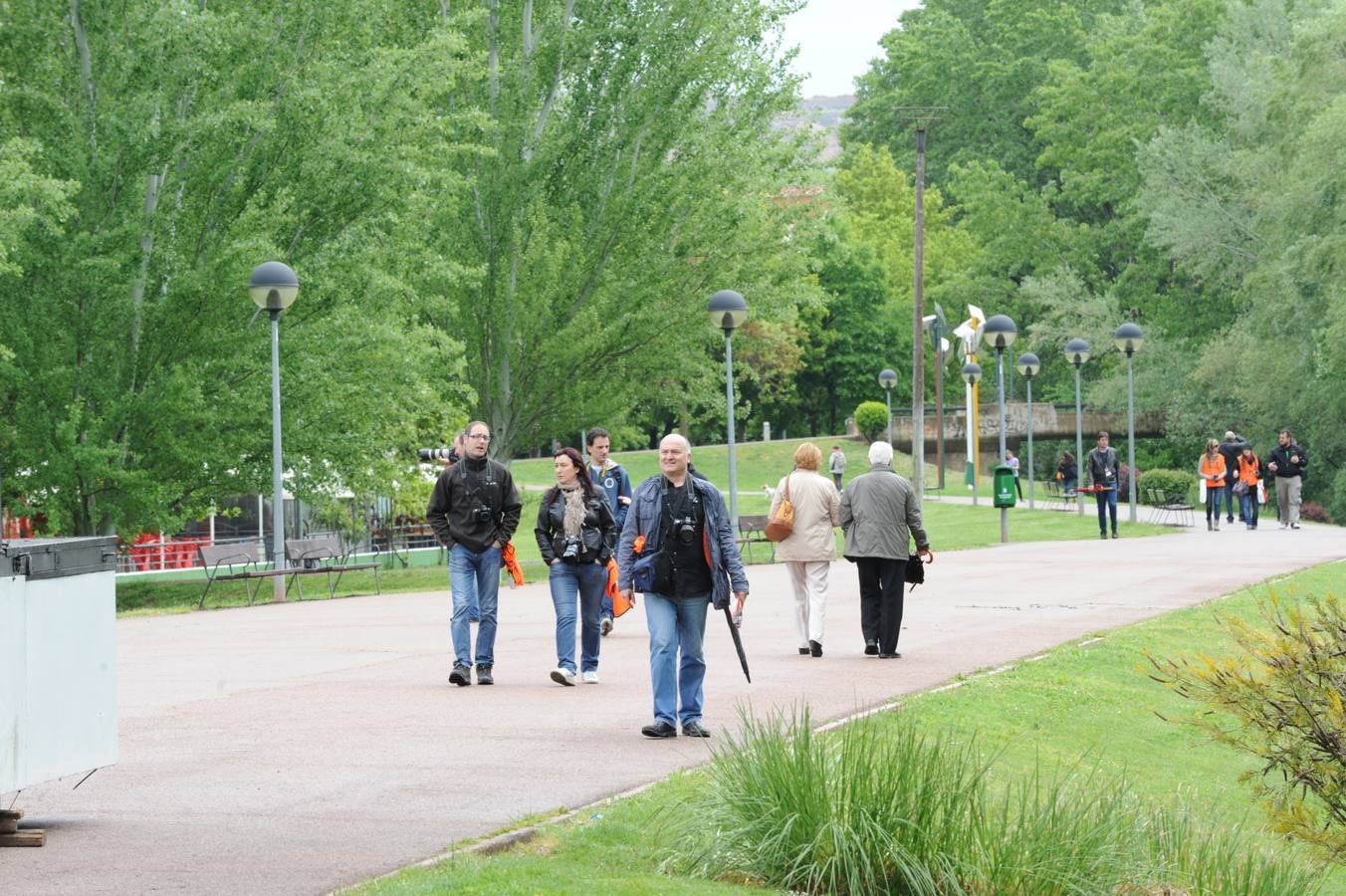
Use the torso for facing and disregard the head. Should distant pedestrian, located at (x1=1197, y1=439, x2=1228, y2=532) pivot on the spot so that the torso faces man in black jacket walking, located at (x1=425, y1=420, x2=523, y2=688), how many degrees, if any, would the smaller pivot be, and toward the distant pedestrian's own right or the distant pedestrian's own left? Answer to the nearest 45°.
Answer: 0° — they already face them

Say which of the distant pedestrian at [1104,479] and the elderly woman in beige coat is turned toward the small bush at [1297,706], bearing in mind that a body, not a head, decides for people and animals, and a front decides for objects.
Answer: the distant pedestrian

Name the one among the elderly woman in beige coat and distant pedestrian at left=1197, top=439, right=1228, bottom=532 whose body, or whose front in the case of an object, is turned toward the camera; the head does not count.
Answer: the distant pedestrian

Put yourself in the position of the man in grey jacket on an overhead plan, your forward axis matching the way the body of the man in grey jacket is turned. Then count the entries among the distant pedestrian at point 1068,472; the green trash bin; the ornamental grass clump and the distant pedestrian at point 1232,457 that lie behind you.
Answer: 1

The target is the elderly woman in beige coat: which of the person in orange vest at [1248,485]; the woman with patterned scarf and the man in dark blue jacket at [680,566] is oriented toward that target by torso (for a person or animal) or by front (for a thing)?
the person in orange vest

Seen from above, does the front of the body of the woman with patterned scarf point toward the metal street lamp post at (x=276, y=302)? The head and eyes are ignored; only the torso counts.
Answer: no

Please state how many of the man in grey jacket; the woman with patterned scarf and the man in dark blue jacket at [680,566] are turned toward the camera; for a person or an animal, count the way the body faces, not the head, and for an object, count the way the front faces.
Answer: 2

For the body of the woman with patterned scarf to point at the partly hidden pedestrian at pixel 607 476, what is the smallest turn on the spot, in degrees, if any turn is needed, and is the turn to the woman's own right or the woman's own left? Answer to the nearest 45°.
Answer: approximately 180°

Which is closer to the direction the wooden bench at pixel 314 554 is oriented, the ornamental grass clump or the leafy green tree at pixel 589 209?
the ornamental grass clump

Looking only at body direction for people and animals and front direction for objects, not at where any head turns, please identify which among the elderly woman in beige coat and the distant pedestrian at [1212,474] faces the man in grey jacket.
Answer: the distant pedestrian

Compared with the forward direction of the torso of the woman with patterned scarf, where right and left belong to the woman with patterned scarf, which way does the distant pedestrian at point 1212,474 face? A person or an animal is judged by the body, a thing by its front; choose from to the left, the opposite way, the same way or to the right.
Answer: the same way

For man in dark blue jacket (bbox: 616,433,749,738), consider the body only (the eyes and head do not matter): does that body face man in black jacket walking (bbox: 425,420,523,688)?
no

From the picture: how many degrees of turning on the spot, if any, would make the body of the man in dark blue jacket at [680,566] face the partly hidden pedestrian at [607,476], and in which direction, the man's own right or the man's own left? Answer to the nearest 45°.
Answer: approximately 180°

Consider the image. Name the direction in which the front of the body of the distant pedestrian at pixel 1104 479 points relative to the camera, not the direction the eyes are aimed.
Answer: toward the camera

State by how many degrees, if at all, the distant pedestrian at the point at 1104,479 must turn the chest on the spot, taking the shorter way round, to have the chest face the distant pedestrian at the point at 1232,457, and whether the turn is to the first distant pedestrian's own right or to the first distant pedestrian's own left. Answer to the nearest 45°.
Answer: approximately 135° to the first distant pedestrian's own left

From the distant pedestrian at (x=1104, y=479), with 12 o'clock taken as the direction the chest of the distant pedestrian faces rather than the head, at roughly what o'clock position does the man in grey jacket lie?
The man in grey jacket is roughly at 12 o'clock from the distant pedestrian.

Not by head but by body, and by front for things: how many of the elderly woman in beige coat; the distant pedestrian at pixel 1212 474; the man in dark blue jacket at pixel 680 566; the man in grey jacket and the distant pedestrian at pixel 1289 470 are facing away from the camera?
2

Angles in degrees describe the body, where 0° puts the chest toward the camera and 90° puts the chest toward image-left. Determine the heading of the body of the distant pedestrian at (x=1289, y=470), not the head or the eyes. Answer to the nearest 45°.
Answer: approximately 0°

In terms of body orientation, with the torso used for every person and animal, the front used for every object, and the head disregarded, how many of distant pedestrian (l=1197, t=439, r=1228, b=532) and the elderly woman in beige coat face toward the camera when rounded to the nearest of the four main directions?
1

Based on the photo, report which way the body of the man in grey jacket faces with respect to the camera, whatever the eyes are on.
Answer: away from the camera

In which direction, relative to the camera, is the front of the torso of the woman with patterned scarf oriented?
toward the camera

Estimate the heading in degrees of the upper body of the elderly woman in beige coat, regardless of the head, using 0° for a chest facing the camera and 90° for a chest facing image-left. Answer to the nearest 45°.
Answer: approximately 180°

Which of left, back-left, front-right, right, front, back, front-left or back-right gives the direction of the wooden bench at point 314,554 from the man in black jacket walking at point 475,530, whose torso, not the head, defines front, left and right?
back

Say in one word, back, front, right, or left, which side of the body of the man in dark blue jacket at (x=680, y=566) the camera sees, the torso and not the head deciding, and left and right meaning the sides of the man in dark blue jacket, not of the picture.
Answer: front
